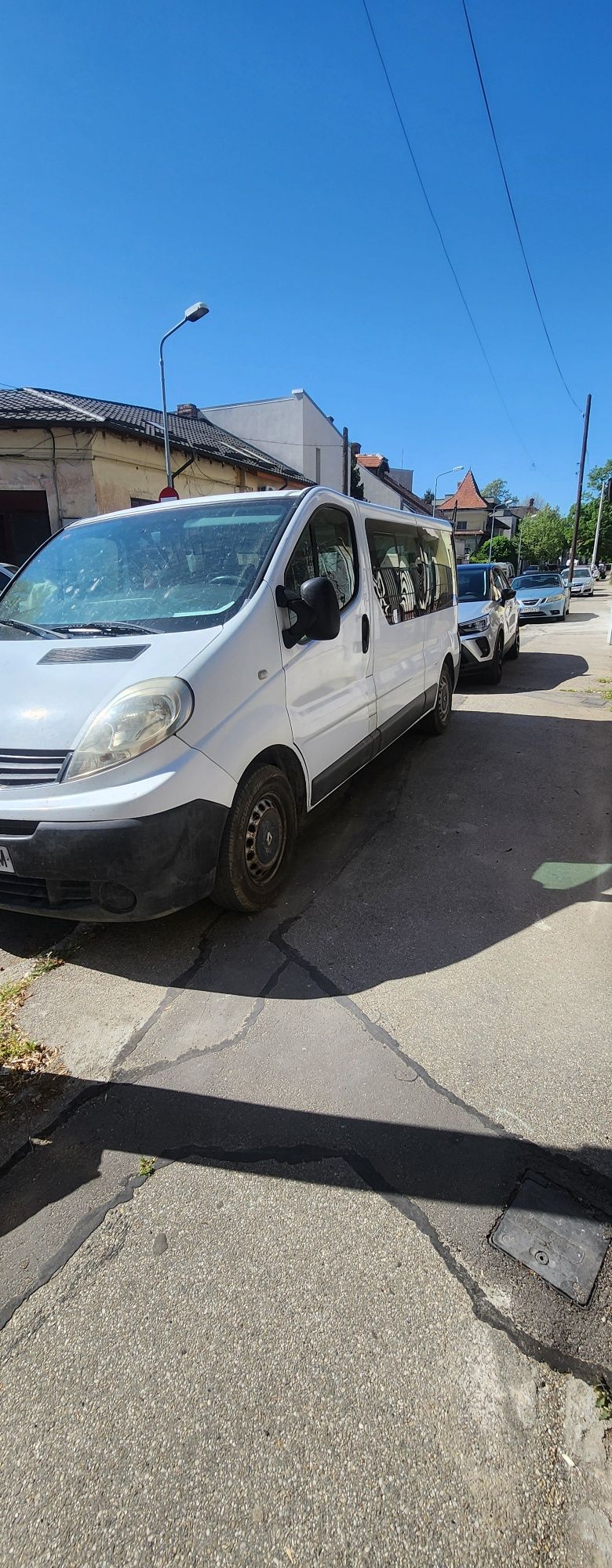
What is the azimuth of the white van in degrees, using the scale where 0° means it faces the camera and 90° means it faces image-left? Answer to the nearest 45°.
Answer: approximately 45°

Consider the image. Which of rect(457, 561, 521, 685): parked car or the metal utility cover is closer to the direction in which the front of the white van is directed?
the metal utility cover

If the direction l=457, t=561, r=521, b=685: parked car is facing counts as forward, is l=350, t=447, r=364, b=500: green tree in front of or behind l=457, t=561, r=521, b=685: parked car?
behind

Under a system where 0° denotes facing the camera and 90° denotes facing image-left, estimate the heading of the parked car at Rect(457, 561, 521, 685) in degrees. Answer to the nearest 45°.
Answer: approximately 0°

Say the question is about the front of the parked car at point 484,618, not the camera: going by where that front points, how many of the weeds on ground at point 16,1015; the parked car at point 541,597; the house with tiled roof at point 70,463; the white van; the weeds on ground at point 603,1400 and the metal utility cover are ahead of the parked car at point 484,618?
4

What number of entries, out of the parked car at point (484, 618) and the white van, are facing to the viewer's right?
0

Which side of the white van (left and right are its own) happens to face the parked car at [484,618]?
back

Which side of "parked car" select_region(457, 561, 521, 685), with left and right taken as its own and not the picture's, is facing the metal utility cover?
front

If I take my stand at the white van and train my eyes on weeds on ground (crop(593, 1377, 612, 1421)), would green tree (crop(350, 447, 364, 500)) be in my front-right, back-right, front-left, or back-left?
back-left

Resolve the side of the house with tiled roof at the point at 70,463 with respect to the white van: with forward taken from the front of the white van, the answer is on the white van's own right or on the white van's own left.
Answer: on the white van's own right

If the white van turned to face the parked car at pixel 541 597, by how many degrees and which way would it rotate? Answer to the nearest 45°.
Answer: approximately 180°

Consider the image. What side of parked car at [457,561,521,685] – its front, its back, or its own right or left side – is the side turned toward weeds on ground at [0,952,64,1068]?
front

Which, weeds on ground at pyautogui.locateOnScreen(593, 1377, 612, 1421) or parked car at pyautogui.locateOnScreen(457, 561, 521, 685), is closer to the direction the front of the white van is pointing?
the weeds on ground

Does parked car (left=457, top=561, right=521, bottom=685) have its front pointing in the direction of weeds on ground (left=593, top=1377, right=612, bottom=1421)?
yes
